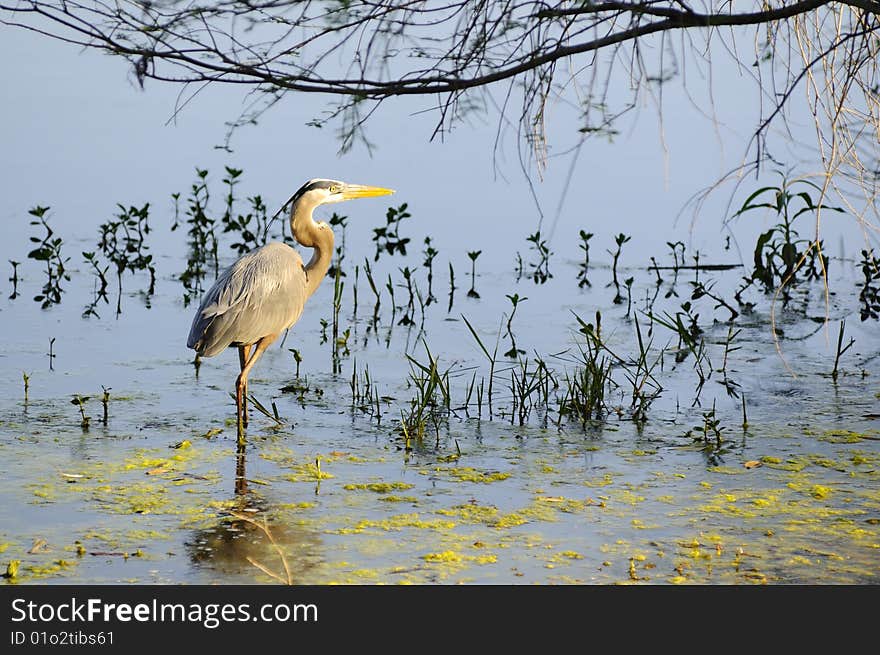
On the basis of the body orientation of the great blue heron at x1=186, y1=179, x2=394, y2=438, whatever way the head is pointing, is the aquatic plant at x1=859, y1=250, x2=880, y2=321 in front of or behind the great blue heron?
in front

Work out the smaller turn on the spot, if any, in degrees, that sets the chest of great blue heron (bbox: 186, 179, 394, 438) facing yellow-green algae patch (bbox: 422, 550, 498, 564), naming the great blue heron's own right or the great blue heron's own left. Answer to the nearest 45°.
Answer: approximately 90° to the great blue heron's own right

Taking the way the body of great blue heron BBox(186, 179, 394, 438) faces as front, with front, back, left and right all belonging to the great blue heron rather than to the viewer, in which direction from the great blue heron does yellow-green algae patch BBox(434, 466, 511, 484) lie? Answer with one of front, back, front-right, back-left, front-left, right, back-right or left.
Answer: front-right

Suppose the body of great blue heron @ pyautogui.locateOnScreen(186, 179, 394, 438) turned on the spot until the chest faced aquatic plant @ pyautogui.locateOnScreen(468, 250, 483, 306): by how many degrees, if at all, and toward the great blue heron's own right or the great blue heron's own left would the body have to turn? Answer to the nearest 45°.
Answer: approximately 45° to the great blue heron's own left

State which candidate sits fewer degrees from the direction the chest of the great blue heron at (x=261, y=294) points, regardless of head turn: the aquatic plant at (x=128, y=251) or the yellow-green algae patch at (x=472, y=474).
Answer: the yellow-green algae patch

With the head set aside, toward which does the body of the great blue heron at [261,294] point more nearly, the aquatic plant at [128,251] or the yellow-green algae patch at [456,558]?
the yellow-green algae patch

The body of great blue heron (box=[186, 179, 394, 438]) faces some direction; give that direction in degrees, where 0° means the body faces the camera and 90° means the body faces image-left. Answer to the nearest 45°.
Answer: approximately 270°

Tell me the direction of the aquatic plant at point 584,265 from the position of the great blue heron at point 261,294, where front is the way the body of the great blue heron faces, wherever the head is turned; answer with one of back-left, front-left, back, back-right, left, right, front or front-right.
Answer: front-left

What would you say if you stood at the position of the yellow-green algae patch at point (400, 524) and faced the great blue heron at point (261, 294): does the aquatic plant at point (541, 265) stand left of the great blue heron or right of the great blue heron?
right
